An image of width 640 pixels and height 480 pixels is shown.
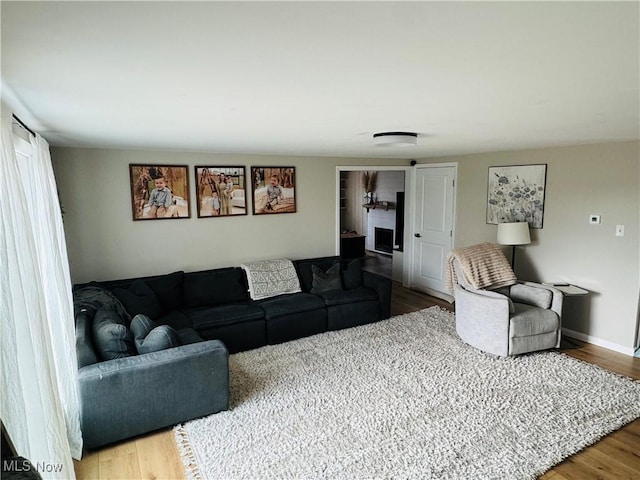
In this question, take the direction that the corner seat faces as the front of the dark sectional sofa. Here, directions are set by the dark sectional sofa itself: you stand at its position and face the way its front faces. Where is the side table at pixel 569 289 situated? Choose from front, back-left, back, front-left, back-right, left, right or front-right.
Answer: front-left

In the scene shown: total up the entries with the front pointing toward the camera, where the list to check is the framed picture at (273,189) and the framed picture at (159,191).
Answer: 2

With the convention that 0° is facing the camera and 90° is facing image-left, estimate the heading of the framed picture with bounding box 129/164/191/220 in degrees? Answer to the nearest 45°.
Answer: approximately 0°

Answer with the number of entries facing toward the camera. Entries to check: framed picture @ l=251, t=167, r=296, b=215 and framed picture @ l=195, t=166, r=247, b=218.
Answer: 2

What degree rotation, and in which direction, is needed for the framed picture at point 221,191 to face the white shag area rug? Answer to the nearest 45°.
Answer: approximately 45° to its left

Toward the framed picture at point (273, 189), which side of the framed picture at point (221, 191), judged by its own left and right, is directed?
left

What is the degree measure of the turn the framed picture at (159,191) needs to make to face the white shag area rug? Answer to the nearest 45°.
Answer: approximately 45° to its left

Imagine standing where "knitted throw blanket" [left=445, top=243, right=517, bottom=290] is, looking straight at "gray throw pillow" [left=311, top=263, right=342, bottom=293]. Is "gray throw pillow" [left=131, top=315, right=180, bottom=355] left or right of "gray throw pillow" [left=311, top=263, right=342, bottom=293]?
left

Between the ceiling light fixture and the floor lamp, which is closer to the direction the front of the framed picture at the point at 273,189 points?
the ceiling light fixture

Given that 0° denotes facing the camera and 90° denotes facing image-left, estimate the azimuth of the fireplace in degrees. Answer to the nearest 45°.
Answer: approximately 45°

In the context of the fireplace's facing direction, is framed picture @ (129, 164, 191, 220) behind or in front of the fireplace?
in front

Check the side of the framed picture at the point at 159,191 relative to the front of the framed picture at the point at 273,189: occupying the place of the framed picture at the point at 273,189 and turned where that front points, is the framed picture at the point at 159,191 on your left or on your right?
on your right

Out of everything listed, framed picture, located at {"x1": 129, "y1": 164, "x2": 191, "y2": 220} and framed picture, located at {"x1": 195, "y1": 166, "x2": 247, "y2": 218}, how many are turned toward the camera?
2
